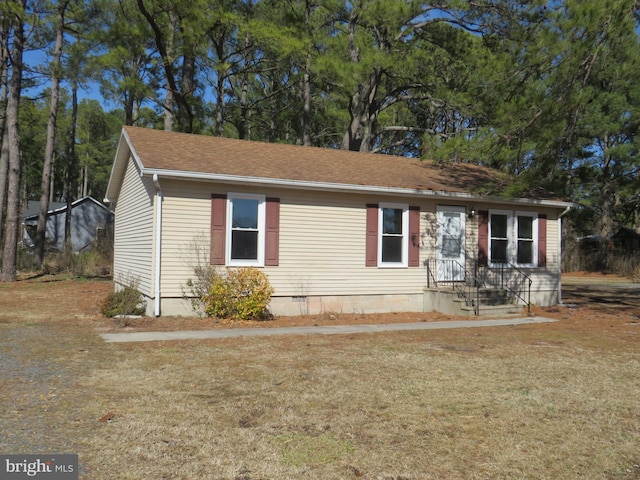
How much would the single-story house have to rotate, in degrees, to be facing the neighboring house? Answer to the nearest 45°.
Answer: approximately 180°

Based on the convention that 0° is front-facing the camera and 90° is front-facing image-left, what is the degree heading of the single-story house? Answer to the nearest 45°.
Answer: approximately 315°
